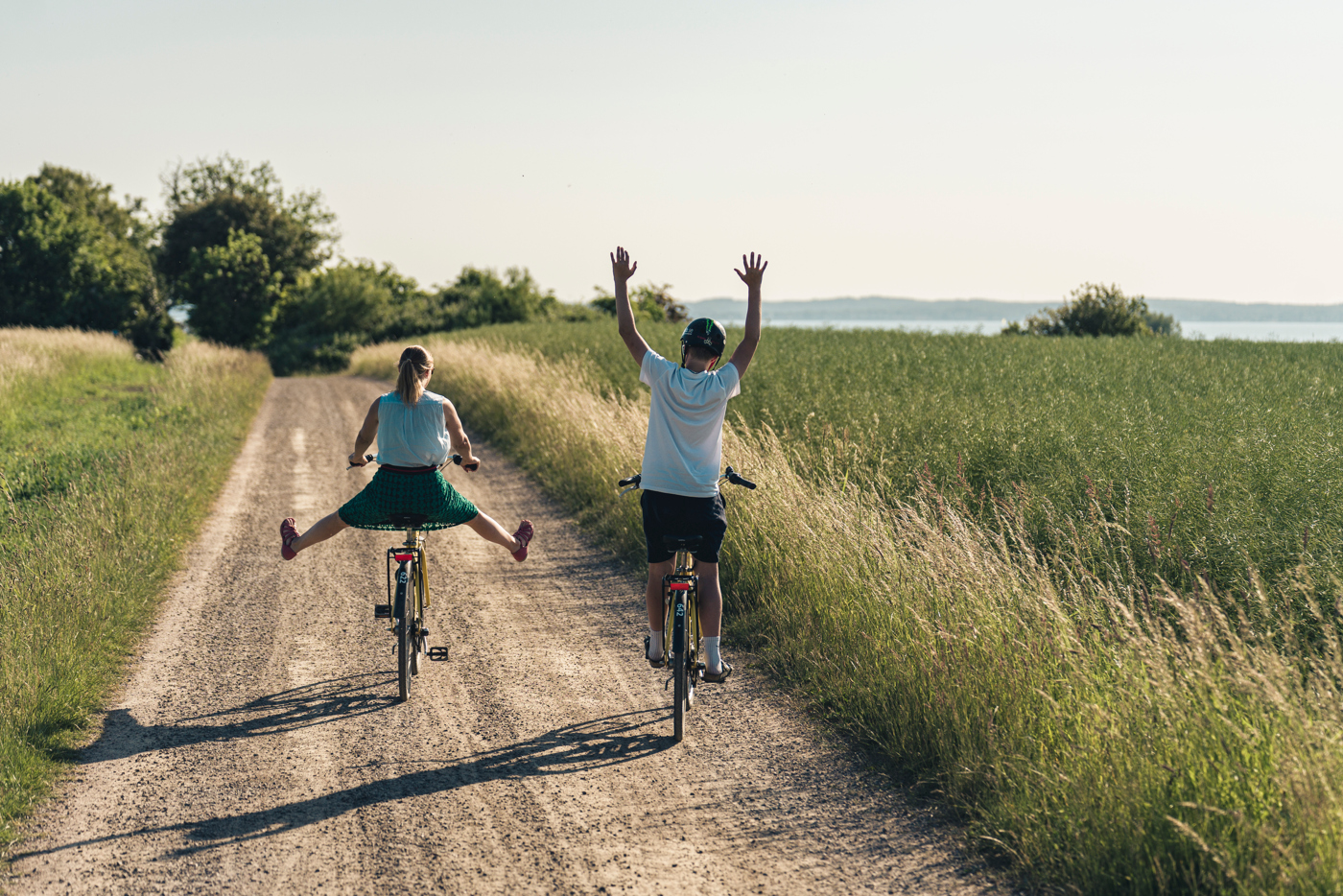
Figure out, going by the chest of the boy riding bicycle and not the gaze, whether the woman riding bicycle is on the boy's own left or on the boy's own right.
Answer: on the boy's own left

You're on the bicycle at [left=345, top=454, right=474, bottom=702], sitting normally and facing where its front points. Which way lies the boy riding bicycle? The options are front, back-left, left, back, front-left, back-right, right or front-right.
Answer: back-right

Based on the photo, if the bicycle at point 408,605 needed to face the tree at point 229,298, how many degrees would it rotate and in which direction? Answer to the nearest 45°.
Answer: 0° — it already faces it

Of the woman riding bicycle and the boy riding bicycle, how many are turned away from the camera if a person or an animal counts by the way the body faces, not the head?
2

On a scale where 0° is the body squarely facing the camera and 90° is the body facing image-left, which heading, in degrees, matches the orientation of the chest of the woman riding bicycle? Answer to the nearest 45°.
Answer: approximately 180°

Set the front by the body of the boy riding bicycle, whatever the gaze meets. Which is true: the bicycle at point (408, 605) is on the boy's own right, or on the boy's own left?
on the boy's own left

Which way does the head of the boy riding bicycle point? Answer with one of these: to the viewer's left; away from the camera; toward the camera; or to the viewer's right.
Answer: away from the camera

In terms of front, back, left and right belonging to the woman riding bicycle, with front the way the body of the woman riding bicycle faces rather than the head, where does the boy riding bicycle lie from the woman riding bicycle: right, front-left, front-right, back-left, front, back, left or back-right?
back-right

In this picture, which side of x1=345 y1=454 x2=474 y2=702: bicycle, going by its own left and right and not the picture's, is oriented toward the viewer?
back

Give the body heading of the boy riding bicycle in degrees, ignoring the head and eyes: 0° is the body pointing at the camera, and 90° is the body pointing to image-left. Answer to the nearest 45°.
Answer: approximately 180°
